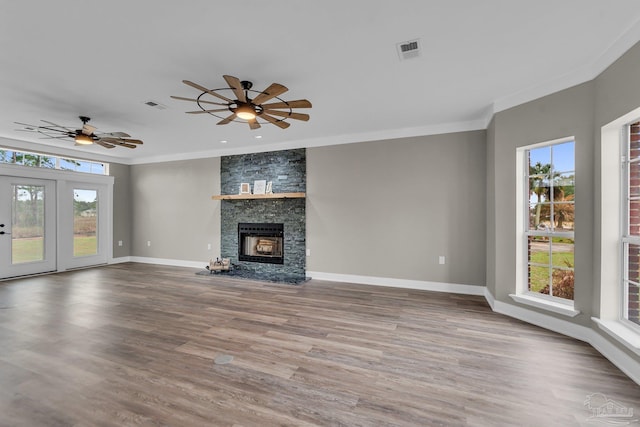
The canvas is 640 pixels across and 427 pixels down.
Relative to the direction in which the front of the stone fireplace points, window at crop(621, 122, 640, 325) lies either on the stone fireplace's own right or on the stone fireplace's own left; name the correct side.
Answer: on the stone fireplace's own left

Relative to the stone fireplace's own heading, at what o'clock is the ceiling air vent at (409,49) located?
The ceiling air vent is roughly at 10 o'clock from the stone fireplace.

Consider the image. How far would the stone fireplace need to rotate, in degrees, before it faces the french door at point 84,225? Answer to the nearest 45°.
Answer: approximately 45° to its right

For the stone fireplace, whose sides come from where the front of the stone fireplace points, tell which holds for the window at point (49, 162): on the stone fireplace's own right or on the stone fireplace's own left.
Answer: on the stone fireplace's own right

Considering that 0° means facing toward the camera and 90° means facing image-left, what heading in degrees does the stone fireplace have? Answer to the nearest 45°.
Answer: approximately 45°

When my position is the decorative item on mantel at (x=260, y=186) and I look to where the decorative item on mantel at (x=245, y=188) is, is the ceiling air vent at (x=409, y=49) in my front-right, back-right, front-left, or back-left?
back-left

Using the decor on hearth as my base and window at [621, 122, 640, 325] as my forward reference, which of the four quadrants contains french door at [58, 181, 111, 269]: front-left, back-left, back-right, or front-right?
back-right
